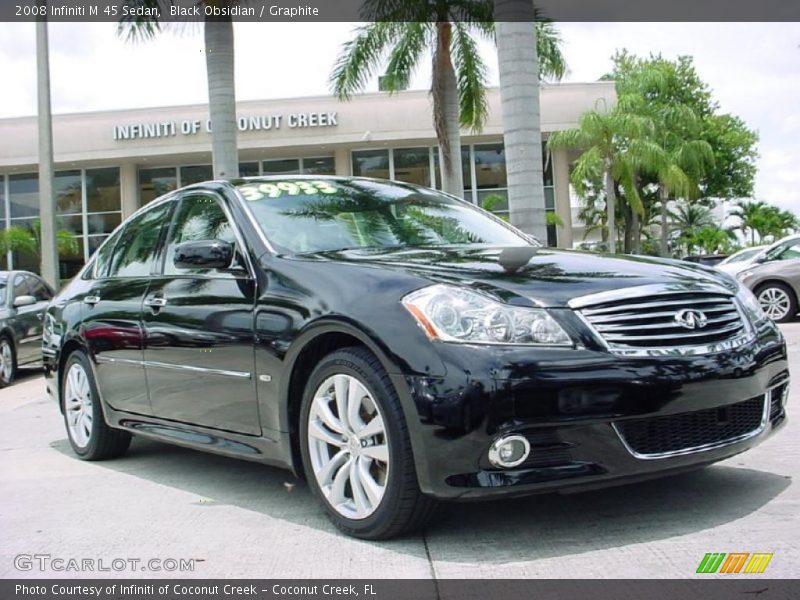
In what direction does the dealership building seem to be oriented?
toward the camera

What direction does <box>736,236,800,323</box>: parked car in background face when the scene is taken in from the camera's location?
facing to the left of the viewer

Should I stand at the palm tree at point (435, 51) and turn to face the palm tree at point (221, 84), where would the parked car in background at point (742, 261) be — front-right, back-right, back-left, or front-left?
back-left

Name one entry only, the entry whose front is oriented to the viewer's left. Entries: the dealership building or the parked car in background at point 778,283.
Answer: the parked car in background

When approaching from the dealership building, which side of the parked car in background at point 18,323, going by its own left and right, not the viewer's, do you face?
back

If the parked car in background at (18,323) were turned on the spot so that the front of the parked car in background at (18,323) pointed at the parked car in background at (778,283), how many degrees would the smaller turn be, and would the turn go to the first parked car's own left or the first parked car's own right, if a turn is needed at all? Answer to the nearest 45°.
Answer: approximately 135° to the first parked car's own left

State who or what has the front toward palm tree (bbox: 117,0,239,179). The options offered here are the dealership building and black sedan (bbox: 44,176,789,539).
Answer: the dealership building

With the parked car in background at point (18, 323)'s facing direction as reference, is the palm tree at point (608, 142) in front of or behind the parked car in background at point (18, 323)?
behind

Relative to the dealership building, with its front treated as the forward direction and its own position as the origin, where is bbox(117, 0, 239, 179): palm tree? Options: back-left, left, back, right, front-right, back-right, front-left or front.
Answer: front

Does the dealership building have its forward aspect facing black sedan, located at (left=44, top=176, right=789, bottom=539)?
yes

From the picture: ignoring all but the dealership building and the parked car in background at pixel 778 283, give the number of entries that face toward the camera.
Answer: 1

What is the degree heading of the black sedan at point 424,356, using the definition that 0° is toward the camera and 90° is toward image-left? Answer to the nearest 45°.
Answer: approximately 315°
